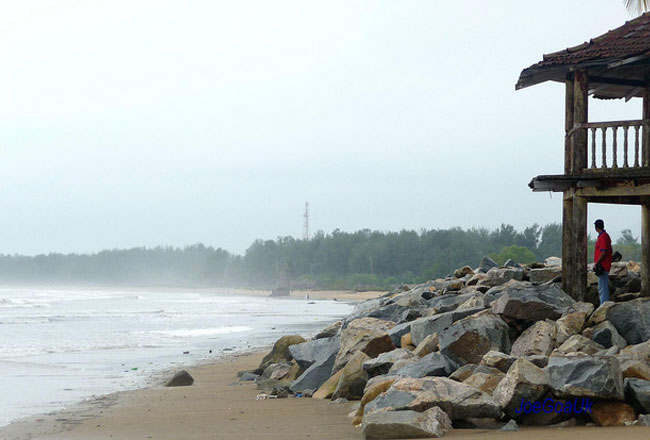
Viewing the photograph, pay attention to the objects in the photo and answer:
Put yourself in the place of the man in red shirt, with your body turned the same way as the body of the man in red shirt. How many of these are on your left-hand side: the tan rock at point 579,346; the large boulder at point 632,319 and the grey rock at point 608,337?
3

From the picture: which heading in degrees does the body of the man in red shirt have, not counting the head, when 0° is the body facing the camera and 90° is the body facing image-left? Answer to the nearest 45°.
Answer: approximately 90°

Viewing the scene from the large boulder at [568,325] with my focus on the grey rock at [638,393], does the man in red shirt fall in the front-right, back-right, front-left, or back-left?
back-left

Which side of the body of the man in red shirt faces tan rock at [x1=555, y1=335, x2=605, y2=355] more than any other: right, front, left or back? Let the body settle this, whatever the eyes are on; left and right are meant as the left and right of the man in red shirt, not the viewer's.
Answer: left

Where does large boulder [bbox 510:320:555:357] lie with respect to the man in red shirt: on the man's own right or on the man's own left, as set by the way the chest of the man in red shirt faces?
on the man's own left

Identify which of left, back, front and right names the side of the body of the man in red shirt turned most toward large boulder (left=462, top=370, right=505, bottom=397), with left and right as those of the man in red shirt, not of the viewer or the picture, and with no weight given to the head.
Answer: left

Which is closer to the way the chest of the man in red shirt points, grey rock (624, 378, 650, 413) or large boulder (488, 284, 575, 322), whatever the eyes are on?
the large boulder

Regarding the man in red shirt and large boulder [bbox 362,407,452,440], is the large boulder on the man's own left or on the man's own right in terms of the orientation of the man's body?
on the man's own left

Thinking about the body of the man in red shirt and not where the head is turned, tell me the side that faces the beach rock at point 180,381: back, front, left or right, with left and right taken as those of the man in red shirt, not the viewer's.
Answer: front
